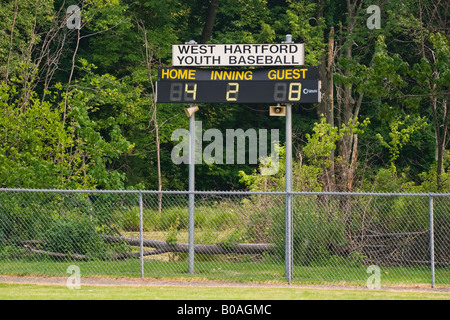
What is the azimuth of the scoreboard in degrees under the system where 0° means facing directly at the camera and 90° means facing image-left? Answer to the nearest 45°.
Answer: approximately 0°
